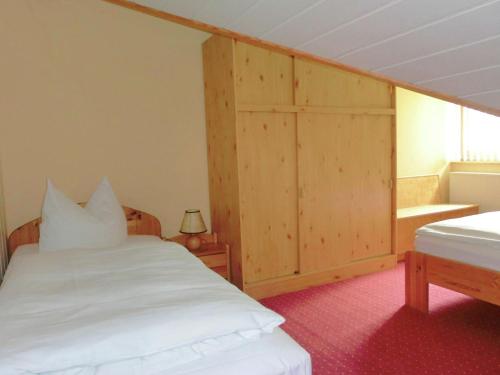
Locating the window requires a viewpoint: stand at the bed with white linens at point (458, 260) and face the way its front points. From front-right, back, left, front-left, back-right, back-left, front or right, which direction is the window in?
back-right

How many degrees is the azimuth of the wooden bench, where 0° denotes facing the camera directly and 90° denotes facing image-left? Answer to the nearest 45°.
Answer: approximately 315°

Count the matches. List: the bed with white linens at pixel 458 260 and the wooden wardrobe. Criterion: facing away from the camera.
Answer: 0

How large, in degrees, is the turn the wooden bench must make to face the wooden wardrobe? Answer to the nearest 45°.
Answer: approximately 90° to its right

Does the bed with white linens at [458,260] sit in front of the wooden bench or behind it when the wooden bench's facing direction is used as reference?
in front

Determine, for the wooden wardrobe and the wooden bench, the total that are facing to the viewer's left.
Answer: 0

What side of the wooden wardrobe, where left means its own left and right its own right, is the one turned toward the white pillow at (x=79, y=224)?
right

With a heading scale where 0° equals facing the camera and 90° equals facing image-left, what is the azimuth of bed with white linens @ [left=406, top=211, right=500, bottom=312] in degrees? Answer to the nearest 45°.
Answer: approximately 45°

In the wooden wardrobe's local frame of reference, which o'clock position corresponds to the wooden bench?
The wooden bench is roughly at 9 o'clock from the wooden wardrobe.

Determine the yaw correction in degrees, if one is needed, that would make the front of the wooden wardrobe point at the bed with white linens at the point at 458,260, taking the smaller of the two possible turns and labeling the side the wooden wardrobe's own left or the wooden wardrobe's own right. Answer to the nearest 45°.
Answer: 0° — it already faces it

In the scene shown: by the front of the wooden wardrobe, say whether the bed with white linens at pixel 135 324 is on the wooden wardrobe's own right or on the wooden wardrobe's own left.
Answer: on the wooden wardrobe's own right

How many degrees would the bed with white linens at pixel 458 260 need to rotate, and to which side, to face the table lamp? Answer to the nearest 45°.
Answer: approximately 45° to its right

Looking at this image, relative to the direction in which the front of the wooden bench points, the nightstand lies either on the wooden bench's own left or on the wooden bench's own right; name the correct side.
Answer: on the wooden bench's own right

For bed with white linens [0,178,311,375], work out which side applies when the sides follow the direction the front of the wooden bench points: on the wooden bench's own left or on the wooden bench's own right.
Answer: on the wooden bench's own right

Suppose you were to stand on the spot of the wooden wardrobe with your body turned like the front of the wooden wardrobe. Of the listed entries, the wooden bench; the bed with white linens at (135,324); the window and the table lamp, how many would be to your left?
2

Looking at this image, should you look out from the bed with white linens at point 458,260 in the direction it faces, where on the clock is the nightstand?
The nightstand is roughly at 1 o'clock from the bed with white linens.
